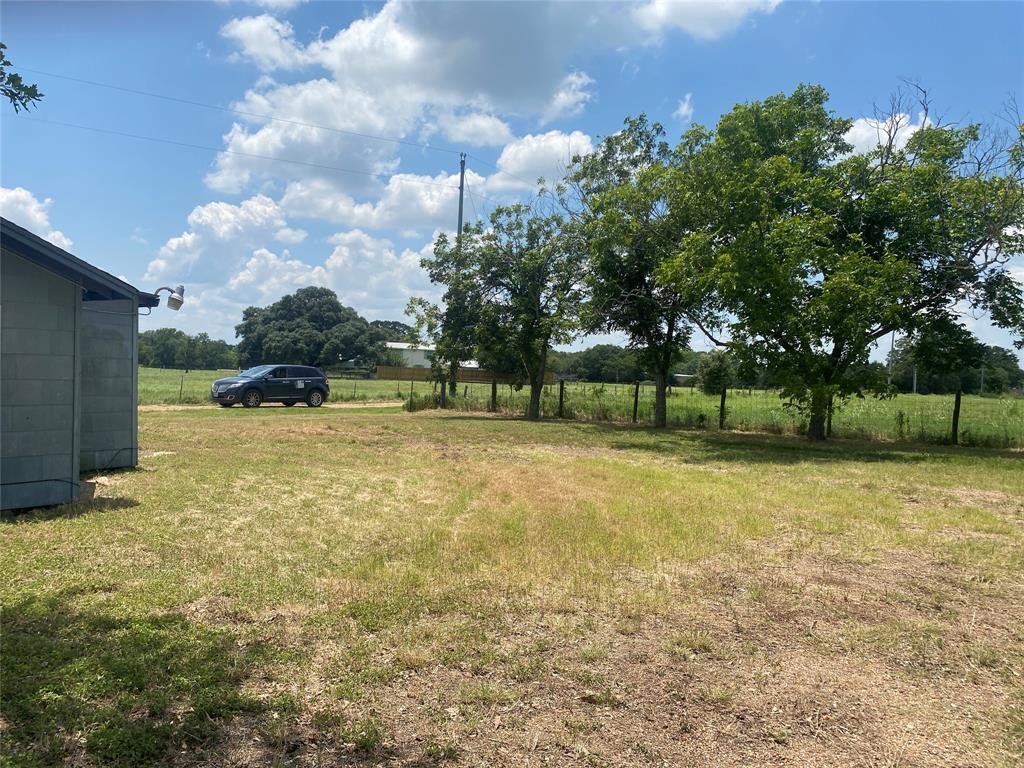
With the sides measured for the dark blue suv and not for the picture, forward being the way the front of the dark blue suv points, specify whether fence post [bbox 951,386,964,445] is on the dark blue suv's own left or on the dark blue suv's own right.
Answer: on the dark blue suv's own left

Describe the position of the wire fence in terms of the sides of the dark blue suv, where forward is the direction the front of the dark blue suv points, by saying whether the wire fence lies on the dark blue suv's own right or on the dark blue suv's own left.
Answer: on the dark blue suv's own left

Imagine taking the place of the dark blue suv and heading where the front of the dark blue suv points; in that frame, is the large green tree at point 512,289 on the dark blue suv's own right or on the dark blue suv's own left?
on the dark blue suv's own left

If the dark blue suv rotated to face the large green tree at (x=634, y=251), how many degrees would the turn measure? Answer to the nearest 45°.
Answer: approximately 90° to its left

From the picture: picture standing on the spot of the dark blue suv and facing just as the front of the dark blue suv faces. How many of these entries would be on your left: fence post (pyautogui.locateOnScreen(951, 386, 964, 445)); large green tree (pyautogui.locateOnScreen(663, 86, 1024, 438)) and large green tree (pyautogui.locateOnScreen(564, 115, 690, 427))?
3

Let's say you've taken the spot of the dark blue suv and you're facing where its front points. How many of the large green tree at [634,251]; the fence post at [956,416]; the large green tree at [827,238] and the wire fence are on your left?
4

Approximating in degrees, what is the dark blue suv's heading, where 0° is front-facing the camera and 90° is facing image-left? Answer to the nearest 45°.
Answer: approximately 45°
